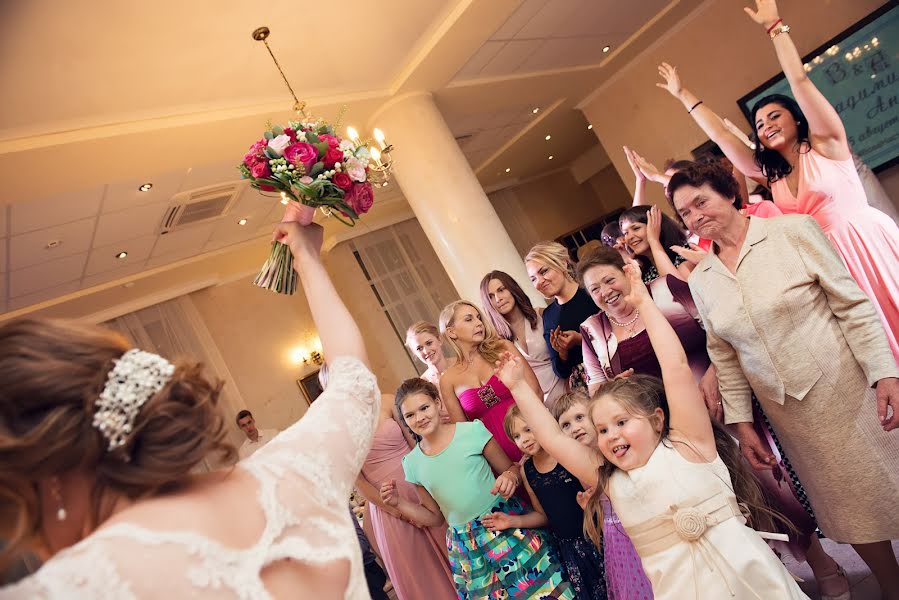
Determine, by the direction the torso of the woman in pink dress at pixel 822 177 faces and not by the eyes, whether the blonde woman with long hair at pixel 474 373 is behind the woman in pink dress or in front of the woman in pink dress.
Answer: in front

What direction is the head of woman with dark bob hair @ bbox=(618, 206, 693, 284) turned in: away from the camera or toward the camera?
toward the camera

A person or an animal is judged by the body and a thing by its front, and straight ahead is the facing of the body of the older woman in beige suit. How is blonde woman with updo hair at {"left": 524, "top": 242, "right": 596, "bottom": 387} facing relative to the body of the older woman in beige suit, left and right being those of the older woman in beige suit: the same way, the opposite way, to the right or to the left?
the same way

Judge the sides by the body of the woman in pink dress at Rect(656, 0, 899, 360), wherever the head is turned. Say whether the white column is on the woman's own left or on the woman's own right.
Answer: on the woman's own right

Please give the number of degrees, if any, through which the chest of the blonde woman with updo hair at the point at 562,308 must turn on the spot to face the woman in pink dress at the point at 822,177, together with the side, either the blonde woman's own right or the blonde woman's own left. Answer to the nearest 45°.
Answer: approximately 135° to the blonde woman's own left

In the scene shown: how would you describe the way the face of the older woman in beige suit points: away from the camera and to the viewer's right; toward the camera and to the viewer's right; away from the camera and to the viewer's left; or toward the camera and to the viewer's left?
toward the camera and to the viewer's left

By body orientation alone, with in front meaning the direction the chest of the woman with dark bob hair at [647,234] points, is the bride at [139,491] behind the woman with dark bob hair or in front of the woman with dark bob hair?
in front

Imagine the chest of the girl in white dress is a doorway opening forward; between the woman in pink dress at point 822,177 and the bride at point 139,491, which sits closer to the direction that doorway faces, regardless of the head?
the bride

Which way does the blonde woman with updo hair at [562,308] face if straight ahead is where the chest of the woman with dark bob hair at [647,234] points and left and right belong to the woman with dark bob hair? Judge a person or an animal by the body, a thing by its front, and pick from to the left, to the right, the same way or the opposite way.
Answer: the same way

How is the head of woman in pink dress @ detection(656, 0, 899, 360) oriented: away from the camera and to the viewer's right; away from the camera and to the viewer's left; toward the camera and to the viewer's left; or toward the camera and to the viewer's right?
toward the camera and to the viewer's left

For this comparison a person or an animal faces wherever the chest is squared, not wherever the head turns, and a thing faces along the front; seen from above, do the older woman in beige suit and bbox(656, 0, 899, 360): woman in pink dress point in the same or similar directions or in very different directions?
same or similar directions

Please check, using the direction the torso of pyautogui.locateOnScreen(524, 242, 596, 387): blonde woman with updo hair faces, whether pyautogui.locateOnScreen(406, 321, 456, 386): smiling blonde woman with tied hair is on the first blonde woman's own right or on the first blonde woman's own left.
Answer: on the first blonde woman's own right

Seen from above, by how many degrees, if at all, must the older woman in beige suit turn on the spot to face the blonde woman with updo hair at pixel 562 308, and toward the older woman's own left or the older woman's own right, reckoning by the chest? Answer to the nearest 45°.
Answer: approximately 90° to the older woman's own right

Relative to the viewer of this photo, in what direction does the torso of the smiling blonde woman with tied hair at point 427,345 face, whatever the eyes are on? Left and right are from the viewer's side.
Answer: facing the viewer and to the left of the viewer

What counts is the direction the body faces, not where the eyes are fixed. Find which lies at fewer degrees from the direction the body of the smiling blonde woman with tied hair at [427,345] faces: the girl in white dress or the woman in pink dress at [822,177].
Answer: the girl in white dress

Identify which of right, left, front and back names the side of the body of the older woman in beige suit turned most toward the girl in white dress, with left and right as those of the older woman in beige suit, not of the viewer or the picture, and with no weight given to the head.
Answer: front

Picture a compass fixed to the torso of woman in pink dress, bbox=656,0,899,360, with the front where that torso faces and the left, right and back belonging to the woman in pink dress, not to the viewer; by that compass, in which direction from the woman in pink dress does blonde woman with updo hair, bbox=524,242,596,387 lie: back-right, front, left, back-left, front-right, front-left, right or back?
front-right

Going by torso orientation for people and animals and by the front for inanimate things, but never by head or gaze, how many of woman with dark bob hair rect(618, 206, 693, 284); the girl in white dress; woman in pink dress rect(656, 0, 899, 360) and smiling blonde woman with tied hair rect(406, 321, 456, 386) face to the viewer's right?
0

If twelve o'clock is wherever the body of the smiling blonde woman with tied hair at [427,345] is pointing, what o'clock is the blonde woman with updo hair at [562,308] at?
the blonde woman with updo hair at [562,308] is roughly at 9 o'clock from the smiling blonde woman with tied hair at [427,345].
